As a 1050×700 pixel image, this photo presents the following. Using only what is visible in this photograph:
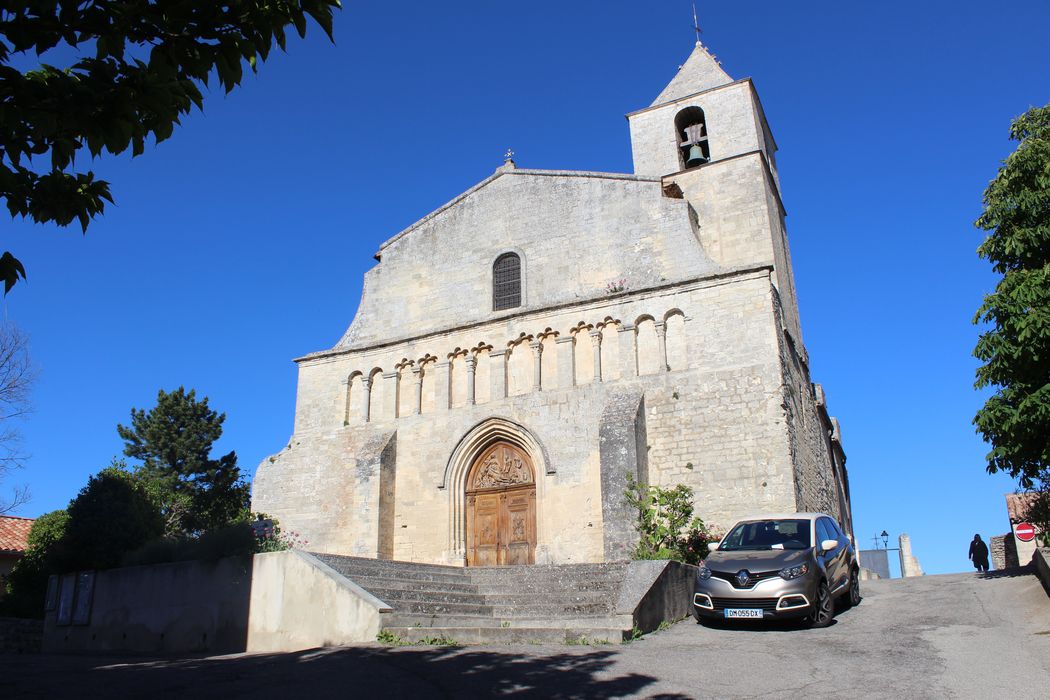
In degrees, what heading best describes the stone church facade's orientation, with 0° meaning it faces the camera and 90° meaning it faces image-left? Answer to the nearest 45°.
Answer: approximately 45°

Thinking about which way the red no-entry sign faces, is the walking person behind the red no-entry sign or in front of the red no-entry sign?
behind

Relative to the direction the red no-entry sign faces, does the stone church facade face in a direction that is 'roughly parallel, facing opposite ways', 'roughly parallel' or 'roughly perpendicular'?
roughly parallel

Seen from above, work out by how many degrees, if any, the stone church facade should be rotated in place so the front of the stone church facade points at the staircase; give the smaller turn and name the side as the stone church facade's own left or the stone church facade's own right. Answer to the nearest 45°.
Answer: approximately 45° to the stone church facade's own left

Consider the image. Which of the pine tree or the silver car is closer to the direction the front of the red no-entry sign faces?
the silver car

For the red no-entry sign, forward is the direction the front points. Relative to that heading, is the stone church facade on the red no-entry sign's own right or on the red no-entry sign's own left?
on the red no-entry sign's own right

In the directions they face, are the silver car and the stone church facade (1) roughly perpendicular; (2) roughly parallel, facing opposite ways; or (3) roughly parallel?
roughly parallel

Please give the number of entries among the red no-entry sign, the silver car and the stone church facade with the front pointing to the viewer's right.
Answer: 0

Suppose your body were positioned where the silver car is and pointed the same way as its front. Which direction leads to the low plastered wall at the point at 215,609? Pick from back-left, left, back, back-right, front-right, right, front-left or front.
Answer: front-right

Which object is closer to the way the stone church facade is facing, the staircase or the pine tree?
the staircase

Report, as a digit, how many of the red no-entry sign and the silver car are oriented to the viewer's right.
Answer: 0

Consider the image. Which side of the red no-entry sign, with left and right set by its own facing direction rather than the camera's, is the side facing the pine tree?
right

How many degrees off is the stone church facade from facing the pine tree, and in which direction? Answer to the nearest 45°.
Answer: approximately 90° to its right

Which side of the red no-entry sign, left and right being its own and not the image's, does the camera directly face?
front

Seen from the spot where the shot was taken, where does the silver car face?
facing the viewer and to the left of the viewer
